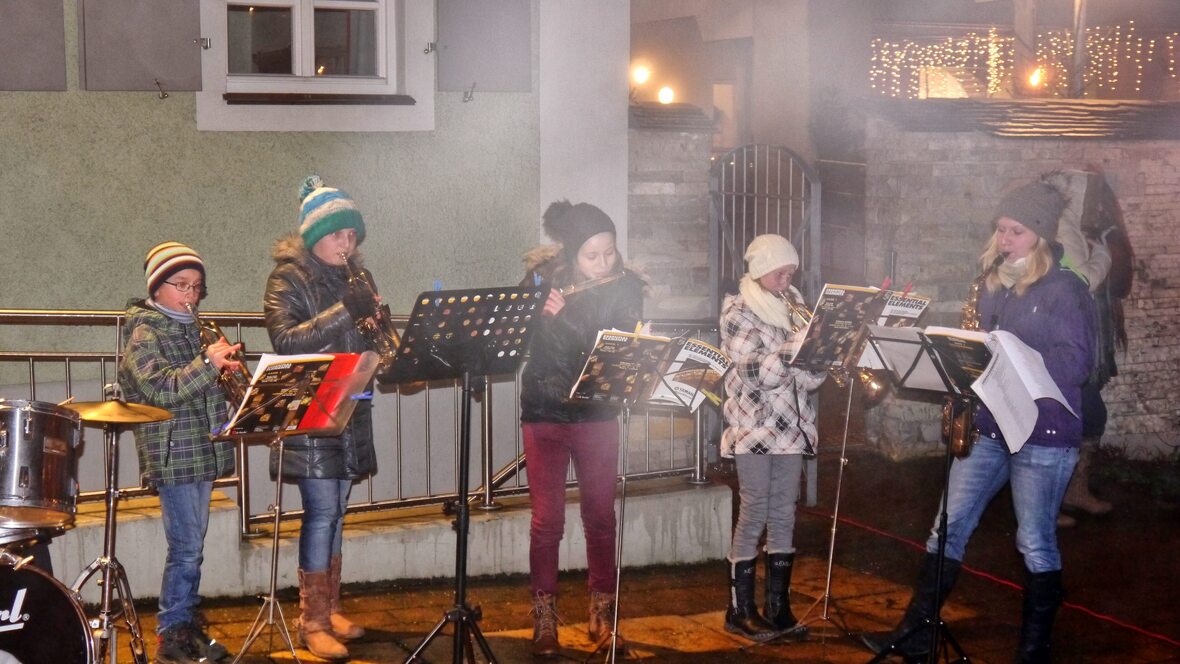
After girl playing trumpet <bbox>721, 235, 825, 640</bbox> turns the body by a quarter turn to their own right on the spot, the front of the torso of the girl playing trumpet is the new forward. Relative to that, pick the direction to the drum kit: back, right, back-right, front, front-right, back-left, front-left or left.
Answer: front

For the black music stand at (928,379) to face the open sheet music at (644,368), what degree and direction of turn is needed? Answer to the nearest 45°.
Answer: approximately 135° to its left

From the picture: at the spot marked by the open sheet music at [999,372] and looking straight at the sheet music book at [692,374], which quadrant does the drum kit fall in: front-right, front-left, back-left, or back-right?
front-left

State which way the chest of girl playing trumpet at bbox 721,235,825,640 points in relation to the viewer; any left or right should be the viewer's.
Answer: facing the viewer and to the right of the viewer

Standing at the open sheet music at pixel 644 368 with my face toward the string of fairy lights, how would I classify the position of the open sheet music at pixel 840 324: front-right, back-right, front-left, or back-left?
front-right

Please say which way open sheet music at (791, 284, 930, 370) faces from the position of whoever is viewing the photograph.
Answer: facing away from the viewer and to the left of the viewer

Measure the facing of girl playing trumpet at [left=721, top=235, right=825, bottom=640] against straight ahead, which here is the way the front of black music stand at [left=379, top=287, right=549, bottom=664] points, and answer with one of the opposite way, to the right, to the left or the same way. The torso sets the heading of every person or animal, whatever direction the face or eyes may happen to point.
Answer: the opposite way
